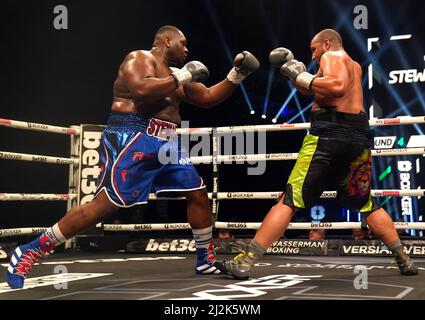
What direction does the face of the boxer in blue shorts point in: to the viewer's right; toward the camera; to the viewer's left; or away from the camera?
to the viewer's right

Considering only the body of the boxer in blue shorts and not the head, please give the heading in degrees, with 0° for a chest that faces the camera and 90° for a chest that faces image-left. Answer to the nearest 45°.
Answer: approximately 315°

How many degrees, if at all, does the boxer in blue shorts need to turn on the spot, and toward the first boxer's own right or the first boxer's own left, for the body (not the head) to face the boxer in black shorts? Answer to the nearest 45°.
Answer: approximately 45° to the first boxer's own left
